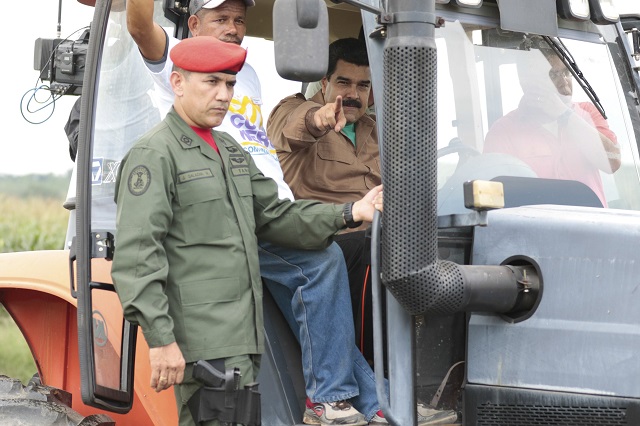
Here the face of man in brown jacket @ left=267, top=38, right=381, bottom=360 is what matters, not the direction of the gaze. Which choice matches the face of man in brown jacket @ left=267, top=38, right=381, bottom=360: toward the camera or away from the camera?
toward the camera

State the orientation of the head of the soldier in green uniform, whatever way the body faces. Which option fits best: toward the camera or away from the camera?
toward the camera

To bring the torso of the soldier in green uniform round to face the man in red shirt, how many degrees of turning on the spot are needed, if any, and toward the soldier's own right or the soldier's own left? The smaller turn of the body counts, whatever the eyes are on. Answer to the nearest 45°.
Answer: approximately 45° to the soldier's own left

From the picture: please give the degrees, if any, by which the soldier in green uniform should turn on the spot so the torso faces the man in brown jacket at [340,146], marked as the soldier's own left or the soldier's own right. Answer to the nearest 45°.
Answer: approximately 90° to the soldier's own left

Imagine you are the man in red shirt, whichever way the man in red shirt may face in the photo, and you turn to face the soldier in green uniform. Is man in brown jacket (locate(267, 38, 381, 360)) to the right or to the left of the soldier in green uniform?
right

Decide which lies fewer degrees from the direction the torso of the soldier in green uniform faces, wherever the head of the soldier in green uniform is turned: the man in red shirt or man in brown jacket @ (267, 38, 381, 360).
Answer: the man in red shirt

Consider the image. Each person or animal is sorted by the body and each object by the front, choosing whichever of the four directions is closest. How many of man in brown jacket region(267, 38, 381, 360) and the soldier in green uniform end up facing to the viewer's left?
0

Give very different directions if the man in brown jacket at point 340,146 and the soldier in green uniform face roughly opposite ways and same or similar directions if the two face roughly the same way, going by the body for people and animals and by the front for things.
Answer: same or similar directions
